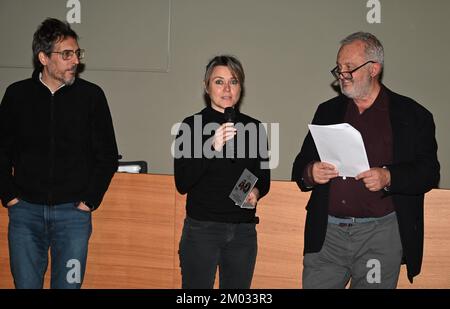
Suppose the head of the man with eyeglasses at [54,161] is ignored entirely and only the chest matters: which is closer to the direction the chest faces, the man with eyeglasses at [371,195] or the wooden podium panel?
the man with eyeglasses

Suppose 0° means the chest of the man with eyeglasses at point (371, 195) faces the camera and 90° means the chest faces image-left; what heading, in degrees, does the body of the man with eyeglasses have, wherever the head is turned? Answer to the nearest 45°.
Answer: approximately 45°

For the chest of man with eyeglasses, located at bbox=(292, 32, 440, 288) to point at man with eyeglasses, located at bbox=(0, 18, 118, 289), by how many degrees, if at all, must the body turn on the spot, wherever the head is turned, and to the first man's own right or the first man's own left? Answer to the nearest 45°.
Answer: approximately 45° to the first man's own right

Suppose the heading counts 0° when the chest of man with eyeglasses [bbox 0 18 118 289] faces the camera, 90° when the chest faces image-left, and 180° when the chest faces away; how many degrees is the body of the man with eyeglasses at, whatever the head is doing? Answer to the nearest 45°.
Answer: approximately 0°
